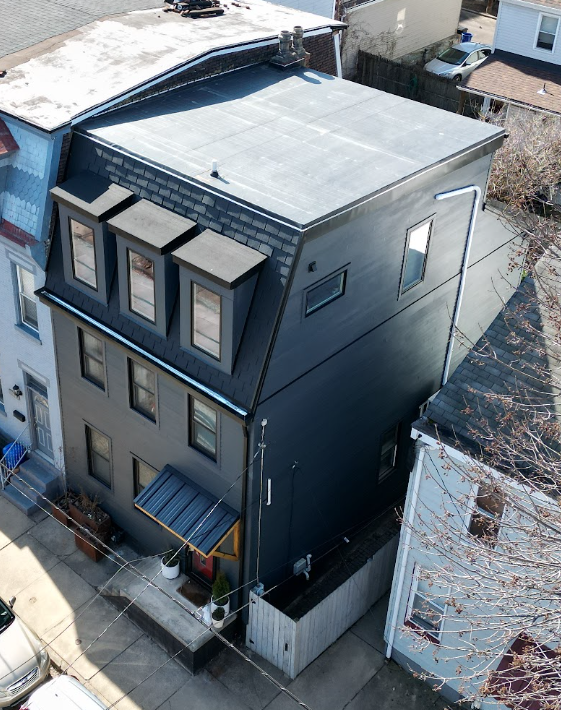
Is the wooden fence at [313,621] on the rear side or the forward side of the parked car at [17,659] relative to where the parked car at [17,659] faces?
on the forward side

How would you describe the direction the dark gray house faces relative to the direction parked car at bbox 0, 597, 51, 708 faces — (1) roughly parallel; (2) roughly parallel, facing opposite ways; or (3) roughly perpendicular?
roughly perpendicular

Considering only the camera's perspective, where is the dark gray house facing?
facing the viewer and to the left of the viewer

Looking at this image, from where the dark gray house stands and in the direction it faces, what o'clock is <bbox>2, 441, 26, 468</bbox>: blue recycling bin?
The blue recycling bin is roughly at 2 o'clock from the dark gray house.

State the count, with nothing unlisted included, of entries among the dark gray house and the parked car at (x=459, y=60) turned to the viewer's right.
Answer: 0

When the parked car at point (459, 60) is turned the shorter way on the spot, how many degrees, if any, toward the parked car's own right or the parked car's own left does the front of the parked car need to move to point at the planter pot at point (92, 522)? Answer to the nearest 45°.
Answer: approximately 45° to the parked car's own left

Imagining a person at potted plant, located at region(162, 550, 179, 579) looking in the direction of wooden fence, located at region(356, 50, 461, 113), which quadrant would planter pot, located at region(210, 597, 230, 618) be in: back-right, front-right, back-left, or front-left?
back-right

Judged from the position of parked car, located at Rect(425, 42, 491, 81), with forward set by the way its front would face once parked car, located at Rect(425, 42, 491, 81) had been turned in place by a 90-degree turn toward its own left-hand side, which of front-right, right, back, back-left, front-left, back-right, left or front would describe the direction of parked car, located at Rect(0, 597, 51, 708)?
front-right

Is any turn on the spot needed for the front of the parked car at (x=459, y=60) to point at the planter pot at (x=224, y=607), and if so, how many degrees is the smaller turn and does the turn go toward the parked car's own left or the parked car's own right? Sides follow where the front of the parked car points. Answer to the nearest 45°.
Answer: approximately 45° to the parked car's own left
